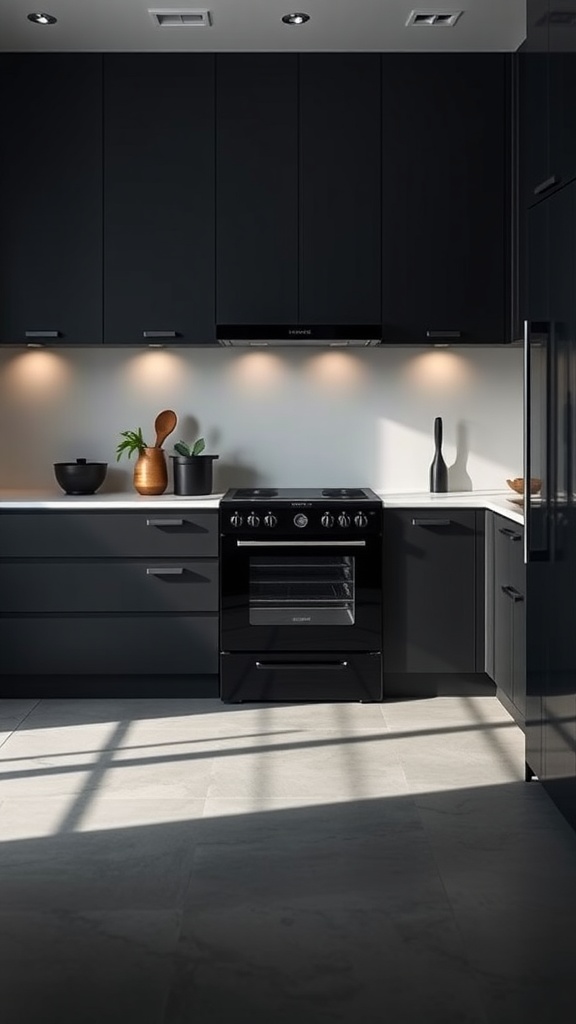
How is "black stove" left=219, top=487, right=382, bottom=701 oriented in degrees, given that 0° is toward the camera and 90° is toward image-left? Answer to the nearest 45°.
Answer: approximately 0°

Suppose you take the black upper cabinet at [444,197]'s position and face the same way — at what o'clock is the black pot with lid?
The black pot with lid is roughly at 3 o'clock from the black upper cabinet.

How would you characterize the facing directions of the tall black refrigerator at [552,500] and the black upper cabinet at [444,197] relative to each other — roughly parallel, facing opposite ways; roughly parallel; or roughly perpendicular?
roughly perpendicular

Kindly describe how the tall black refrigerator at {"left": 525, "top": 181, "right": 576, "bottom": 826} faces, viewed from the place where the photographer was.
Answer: facing to the left of the viewer
